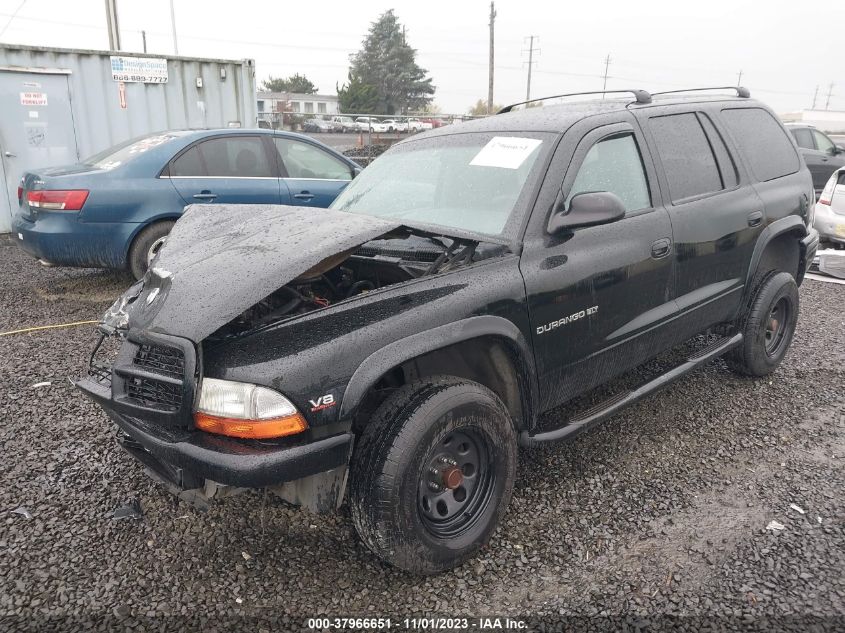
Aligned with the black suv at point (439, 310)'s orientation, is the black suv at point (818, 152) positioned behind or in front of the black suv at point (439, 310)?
behind

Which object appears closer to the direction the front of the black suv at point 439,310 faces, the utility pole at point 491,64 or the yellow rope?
the yellow rope

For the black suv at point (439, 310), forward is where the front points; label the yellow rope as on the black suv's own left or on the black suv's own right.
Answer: on the black suv's own right

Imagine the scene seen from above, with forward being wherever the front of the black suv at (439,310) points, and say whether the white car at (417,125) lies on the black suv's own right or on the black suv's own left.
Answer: on the black suv's own right

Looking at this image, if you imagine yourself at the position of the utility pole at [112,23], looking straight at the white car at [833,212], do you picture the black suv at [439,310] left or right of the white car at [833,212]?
right

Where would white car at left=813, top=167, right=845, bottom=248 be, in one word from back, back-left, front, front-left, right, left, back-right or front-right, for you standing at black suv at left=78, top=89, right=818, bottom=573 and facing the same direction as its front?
back

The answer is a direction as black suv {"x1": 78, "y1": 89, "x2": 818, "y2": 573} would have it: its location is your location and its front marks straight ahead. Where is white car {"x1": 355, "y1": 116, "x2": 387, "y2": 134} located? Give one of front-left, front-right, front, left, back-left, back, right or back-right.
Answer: back-right

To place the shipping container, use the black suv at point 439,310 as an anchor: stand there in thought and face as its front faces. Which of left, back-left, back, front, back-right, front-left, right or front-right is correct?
right

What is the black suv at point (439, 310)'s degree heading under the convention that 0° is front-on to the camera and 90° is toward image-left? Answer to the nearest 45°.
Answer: approximately 45°

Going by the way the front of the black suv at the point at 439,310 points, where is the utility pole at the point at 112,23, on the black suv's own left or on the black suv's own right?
on the black suv's own right

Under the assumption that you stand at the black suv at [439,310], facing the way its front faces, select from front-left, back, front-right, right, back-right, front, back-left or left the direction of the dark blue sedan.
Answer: right

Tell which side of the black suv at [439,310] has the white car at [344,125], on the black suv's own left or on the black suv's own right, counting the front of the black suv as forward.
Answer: on the black suv's own right
